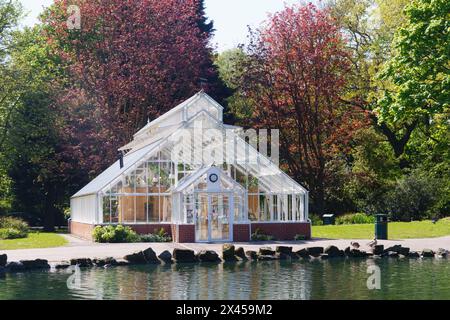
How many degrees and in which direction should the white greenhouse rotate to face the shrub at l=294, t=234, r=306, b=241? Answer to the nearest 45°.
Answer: approximately 90° to its left

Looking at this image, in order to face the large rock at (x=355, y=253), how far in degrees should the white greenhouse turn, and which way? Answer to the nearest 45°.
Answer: approximately 45° to its left

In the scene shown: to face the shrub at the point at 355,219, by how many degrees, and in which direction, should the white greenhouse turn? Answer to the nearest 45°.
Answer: approximately 135° to its left

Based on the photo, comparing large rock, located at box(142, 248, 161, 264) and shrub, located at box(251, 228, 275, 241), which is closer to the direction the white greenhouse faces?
the large rock

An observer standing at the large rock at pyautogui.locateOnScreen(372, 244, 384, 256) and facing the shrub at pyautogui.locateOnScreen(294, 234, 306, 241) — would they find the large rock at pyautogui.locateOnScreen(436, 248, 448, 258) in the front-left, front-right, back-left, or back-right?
back-right

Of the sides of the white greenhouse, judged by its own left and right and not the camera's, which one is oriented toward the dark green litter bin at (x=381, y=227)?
left

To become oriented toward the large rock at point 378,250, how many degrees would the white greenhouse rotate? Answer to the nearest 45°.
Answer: approximately 45° to its left

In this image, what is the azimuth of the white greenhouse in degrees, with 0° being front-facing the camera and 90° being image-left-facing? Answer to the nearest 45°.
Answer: approximately 0°

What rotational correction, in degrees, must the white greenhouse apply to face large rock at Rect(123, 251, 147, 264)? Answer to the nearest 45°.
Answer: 0° — it already faces it

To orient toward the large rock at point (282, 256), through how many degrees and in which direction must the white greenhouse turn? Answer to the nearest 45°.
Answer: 0° — it already faces it

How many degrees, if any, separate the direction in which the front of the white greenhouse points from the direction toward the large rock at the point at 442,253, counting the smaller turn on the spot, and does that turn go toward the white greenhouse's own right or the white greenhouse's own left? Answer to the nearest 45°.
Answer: approximately 45° to the white greenhouse's own left

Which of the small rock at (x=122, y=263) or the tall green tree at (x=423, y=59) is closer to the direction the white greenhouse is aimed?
the small rock

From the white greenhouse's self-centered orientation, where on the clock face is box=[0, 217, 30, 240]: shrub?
The shrub is roughly at 4 o'clock from the white greenhouse.
